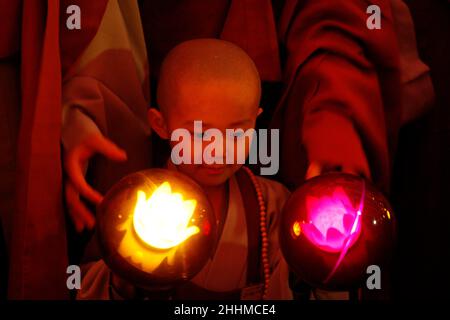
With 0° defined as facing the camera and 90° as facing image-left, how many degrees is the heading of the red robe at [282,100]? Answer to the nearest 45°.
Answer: approximately 0°
